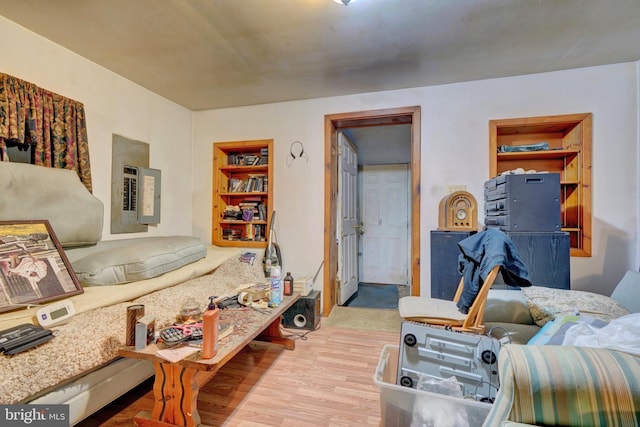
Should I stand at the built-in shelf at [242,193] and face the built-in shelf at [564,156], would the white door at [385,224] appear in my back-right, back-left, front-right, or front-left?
front-left

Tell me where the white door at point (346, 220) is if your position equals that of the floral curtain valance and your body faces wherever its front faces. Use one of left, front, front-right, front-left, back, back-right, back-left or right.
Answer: front-left

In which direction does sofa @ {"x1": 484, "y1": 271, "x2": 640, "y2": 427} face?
to the viewer's left

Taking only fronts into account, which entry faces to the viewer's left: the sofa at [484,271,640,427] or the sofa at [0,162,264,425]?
the sofa at [484,271,640,427]

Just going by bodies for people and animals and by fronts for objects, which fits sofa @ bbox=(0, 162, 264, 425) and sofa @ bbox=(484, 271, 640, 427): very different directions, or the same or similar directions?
very different directions

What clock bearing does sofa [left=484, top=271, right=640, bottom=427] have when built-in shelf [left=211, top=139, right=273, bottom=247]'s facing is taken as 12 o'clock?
The sofa is roughly at 10 o'clock from the built-in shelf.

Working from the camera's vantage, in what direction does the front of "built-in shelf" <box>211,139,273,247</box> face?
facing the viewer and to the left of the viewer

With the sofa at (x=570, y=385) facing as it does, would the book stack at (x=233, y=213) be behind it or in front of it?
in front

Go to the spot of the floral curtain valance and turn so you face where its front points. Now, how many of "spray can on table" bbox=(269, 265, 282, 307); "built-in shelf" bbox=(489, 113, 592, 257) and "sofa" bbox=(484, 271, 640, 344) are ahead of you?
3

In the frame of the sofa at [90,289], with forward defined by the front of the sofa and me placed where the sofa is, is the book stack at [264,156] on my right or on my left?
on my left

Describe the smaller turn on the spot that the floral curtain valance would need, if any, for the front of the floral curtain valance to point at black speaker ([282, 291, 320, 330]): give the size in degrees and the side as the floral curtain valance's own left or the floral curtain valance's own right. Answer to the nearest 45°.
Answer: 0° — it already faces it

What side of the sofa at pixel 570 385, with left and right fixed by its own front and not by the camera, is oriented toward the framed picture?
front

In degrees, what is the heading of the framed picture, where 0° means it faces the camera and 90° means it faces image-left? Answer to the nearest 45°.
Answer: approximately 315°

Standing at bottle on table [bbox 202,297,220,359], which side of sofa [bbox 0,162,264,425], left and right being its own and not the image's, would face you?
front

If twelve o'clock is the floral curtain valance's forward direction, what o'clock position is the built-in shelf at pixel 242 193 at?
The built-in shelf is roughly at 10 o'clock from the floral curtain valance.

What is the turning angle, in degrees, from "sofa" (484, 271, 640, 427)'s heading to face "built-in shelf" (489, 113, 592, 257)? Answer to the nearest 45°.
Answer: approximately 90° to its right

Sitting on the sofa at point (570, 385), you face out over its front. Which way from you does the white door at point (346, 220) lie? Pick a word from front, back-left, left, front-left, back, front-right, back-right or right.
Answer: front-right

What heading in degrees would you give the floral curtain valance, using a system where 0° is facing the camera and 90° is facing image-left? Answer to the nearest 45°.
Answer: approximately 315°

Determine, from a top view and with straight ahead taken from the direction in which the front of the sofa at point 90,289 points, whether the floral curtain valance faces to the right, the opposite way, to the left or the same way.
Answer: the same way
